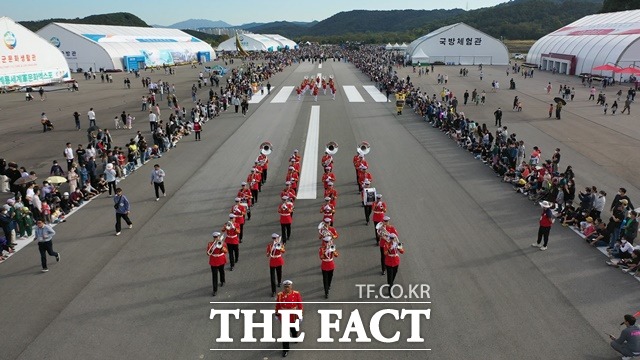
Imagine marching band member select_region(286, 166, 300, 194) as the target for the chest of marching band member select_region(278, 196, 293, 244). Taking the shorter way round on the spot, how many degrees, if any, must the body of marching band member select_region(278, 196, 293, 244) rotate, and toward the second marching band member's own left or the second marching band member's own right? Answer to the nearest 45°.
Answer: approximately 180°

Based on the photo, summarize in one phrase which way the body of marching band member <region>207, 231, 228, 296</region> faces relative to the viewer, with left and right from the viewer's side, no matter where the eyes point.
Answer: facing the viewer

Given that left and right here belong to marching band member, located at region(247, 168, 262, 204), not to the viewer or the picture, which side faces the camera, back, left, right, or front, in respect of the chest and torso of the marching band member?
front

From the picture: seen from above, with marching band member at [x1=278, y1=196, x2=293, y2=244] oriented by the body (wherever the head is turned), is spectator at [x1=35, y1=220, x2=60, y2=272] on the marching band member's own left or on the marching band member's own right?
on the marching band member's own right

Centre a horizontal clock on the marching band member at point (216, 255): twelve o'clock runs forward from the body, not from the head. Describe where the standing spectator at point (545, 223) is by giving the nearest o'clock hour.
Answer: The standing spectator is roughly at 9 o'clock from the marching band member.

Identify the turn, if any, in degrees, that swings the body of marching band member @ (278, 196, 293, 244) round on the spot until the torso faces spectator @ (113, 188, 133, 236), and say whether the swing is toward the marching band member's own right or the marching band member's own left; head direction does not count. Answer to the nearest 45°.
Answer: approximately 90° to the marching band member's own right

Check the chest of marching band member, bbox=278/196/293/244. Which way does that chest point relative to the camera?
toward the camera

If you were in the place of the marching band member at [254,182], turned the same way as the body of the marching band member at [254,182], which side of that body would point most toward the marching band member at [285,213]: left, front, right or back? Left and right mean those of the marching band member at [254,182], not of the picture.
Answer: front

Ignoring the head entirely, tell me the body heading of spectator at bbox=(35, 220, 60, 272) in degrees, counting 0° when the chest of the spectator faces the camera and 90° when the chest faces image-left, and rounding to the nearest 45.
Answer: approximately 45°

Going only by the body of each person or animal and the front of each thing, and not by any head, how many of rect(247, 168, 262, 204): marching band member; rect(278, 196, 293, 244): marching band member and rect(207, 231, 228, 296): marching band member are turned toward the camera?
3
